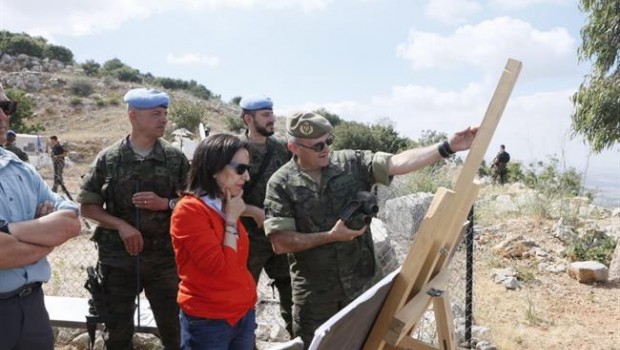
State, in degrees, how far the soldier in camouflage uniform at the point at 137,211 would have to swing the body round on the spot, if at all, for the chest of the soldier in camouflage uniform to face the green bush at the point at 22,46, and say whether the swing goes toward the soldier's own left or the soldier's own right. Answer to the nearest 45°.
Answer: approximately 180°

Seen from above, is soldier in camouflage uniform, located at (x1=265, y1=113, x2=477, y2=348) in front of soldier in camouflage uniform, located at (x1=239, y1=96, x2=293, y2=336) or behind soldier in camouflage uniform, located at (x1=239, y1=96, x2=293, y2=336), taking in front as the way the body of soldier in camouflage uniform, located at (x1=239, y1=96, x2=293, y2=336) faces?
in front

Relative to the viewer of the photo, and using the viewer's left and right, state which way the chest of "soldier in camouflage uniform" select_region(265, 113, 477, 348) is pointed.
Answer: facing the viewer and to the right of the viewer

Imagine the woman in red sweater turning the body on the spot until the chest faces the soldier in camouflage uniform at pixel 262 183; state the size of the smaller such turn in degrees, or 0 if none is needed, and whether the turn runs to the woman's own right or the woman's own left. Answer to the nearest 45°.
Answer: approximately 135° to the woman's own left

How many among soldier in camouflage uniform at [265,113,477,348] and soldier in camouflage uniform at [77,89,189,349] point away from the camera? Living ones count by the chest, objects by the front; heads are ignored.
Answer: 0

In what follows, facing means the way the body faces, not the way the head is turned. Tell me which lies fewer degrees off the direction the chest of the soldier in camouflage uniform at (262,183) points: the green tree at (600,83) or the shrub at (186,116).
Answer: the green tree

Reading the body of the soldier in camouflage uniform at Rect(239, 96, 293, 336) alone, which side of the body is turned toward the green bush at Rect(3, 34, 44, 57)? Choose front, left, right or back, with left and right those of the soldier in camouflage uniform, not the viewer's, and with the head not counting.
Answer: back
